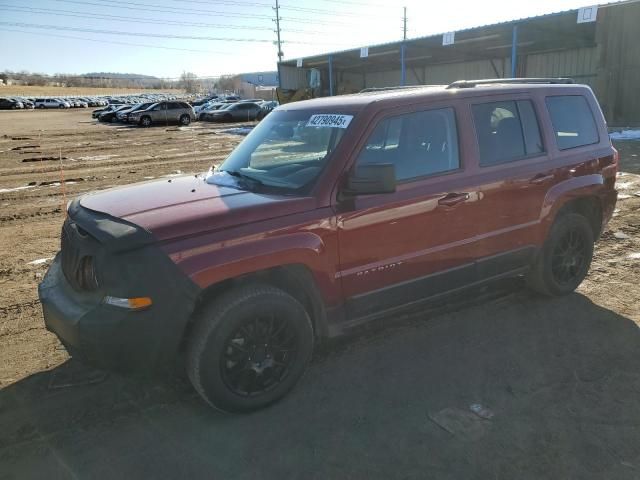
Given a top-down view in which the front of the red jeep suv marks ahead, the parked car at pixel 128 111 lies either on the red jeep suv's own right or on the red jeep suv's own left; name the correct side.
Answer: on the red jeep suv's own right

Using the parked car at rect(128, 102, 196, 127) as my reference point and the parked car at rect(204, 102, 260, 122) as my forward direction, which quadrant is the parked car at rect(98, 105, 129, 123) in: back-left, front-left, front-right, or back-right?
back-left

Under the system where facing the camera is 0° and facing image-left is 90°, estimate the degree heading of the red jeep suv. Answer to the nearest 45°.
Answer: approximately 45°

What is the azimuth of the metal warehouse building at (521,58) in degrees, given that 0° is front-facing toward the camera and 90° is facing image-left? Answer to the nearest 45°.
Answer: approximately 45°

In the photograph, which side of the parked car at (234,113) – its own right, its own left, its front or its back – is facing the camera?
left

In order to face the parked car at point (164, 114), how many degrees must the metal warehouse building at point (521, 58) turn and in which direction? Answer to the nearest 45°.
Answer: approximately 45° to its right

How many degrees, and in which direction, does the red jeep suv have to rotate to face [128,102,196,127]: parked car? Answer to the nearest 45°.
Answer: approximately 135° to its right
